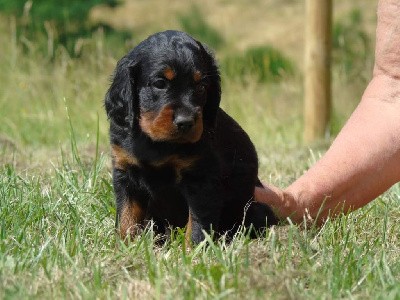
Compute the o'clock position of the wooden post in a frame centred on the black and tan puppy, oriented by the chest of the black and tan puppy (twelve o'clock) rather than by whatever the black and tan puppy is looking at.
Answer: The wooden post is roughly at 5 o'clock from the black and tan puppy.

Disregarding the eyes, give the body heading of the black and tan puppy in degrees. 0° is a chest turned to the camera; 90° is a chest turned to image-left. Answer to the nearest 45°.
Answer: approximately 45°
